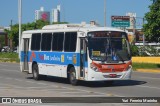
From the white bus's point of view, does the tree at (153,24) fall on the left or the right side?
on its left

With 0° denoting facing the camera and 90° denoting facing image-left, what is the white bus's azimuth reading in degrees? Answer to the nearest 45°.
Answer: approximately 315°
